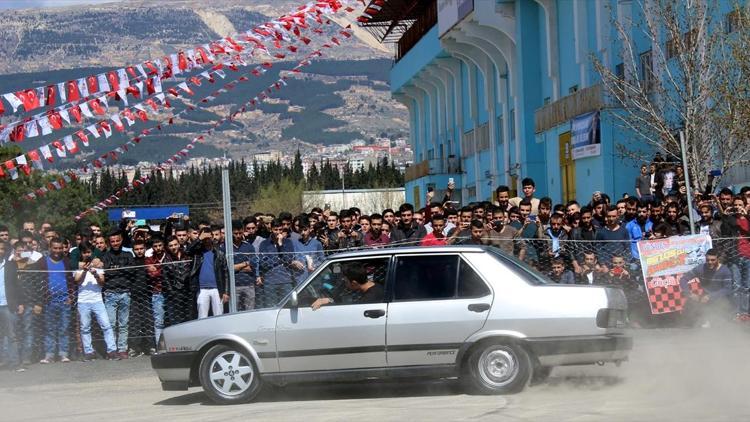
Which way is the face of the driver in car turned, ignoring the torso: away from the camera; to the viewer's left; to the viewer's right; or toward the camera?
to the viewer's left

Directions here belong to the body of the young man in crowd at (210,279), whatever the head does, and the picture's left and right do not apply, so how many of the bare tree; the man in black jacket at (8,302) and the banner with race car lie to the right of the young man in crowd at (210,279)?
1

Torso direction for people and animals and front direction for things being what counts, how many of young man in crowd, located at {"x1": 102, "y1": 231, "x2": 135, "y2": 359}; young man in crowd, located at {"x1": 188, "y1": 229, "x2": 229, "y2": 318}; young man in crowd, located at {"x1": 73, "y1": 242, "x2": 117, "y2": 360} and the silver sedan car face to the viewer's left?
1

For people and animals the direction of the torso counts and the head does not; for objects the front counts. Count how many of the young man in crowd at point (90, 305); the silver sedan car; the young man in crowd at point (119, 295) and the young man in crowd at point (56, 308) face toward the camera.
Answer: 3

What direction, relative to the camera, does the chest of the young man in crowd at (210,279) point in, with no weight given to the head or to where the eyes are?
toward the camera

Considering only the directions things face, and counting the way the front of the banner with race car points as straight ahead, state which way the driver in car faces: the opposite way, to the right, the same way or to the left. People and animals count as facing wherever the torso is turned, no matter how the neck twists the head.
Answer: to the right

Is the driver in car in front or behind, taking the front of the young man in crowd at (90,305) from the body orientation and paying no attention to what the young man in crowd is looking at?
in front

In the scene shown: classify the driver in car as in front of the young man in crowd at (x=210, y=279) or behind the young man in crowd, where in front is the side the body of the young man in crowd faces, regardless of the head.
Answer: in front

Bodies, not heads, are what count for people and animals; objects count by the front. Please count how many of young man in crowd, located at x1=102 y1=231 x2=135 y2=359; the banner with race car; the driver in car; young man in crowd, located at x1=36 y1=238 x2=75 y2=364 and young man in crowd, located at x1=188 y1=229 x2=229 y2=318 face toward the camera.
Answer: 4

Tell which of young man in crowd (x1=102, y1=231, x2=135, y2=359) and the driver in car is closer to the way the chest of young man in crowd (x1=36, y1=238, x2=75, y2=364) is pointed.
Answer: the driver in car

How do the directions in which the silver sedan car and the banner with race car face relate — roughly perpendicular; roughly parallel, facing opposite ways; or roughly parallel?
roughly perpendicular

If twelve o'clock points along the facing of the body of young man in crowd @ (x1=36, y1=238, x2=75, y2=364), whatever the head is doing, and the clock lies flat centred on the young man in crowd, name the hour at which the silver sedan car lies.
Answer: The silver sedan car is roughly at 11 o'clock from the young man in crowd.

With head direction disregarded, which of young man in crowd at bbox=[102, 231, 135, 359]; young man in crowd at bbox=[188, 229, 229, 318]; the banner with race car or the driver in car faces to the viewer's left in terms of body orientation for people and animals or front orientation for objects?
the driver in car

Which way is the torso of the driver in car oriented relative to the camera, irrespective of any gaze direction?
to the viewer's left

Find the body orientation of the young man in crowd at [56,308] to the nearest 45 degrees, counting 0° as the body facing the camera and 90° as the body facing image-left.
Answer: approximately 0°
